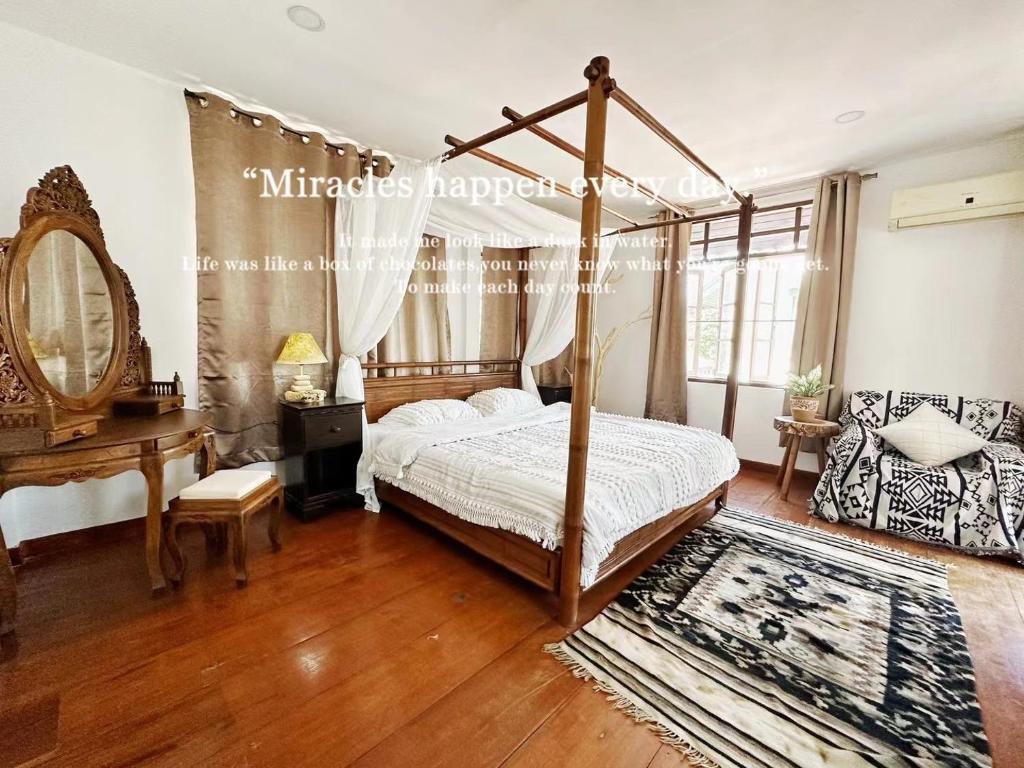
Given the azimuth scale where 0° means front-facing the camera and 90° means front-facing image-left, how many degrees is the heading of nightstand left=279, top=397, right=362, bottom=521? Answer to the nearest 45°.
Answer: approximately 315°

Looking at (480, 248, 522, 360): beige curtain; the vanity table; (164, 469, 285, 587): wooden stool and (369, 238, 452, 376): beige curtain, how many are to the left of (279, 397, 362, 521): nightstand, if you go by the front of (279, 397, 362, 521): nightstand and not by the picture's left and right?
2

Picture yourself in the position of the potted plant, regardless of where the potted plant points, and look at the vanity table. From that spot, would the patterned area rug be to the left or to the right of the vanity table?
left

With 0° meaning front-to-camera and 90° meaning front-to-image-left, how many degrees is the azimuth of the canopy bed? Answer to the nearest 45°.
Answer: approximately 315°

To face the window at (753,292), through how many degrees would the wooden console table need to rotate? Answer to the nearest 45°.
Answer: approximately 45° to its left

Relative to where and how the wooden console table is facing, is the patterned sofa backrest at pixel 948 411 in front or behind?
in front

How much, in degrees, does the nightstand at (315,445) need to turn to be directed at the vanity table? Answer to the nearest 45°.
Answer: approximately 90° to its right

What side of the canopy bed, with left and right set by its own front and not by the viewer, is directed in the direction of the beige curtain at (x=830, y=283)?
left

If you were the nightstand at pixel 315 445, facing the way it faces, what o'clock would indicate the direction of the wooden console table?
The wooden console table is roughly at 3 o'clock from the nightstand.
